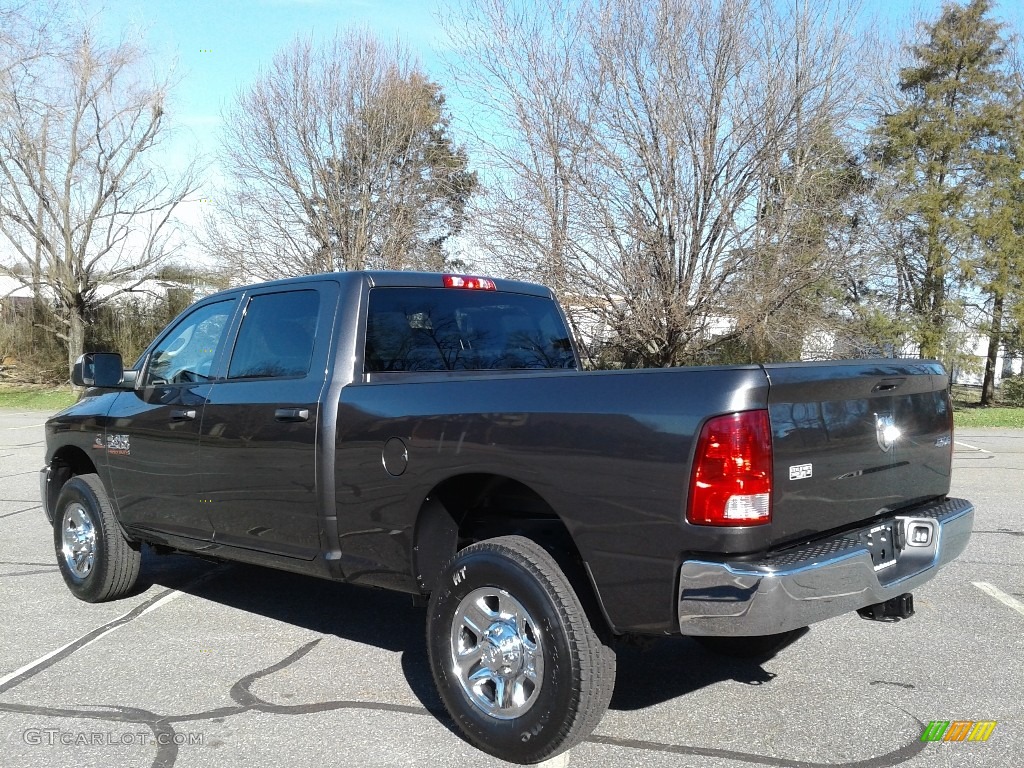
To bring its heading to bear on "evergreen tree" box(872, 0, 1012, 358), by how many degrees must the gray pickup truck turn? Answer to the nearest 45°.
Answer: approximately 90° to its right

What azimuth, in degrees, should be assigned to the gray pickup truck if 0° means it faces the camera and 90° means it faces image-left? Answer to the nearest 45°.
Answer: approximately 135°
